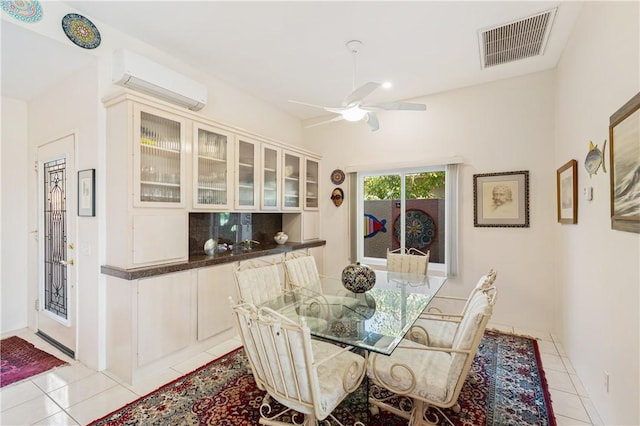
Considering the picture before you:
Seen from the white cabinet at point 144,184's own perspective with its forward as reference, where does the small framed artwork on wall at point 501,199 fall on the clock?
The small framed artwork on wall is roughly at 11 o'clock from the white cabinet.

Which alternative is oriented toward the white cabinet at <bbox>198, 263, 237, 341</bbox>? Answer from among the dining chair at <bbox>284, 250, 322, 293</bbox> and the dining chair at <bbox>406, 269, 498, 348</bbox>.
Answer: the dining chair at <bbox>406, 269, 498, 348</bbox>

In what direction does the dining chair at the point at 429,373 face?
to the viewer's left

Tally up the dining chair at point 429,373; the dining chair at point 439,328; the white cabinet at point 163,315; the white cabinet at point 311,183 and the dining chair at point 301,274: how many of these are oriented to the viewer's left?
2

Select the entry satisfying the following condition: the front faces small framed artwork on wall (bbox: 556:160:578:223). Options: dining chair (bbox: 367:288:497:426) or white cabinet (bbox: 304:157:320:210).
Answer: the white cabinet

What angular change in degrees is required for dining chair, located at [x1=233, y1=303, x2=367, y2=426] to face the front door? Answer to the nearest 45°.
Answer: approximately 90° to its left

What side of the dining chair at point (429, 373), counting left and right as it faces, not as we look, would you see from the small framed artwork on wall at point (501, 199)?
right

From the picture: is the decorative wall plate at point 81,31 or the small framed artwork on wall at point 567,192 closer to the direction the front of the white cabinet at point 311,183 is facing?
the small framed artwork on wall

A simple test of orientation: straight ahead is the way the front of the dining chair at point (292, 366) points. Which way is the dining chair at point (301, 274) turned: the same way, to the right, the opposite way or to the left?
to the right

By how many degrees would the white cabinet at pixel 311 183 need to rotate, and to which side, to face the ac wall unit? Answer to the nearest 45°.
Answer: approximately 90° to its right

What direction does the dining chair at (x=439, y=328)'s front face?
to the viewer's left

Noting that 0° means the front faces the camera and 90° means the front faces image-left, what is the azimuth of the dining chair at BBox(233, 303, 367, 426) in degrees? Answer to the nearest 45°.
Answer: approximately 225°
